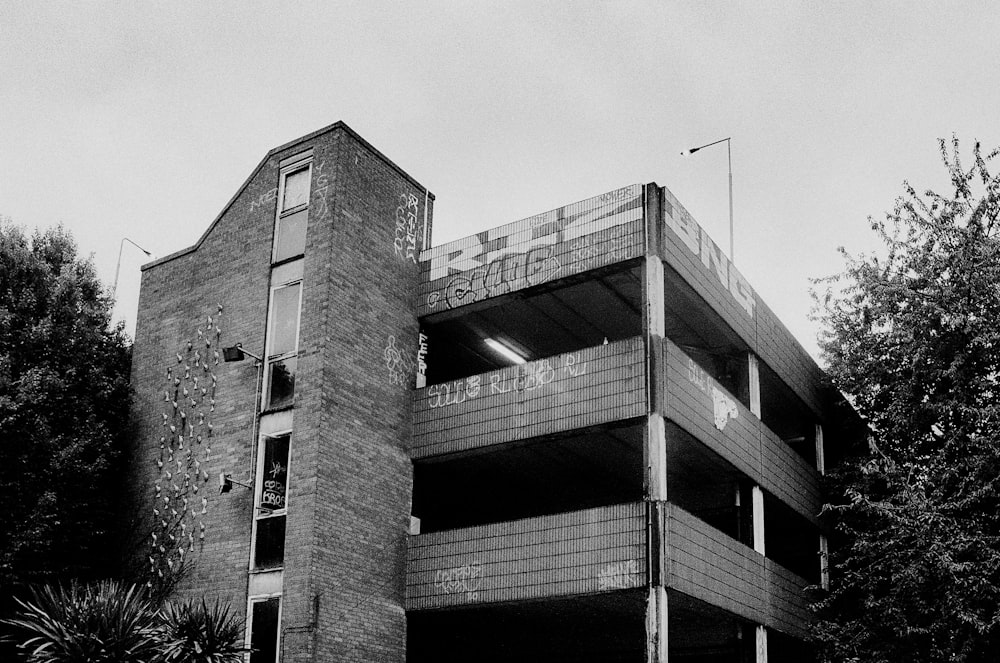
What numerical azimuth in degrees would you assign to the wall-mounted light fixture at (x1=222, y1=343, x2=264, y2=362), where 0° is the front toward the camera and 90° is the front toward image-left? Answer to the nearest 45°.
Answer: approximately 45°

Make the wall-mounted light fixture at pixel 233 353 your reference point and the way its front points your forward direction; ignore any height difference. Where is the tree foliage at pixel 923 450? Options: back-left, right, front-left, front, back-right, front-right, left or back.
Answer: back-left

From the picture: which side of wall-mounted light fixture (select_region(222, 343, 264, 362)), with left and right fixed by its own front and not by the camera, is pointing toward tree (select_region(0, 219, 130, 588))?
front

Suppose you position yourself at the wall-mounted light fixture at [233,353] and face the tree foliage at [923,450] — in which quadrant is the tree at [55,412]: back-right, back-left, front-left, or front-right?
back-left
